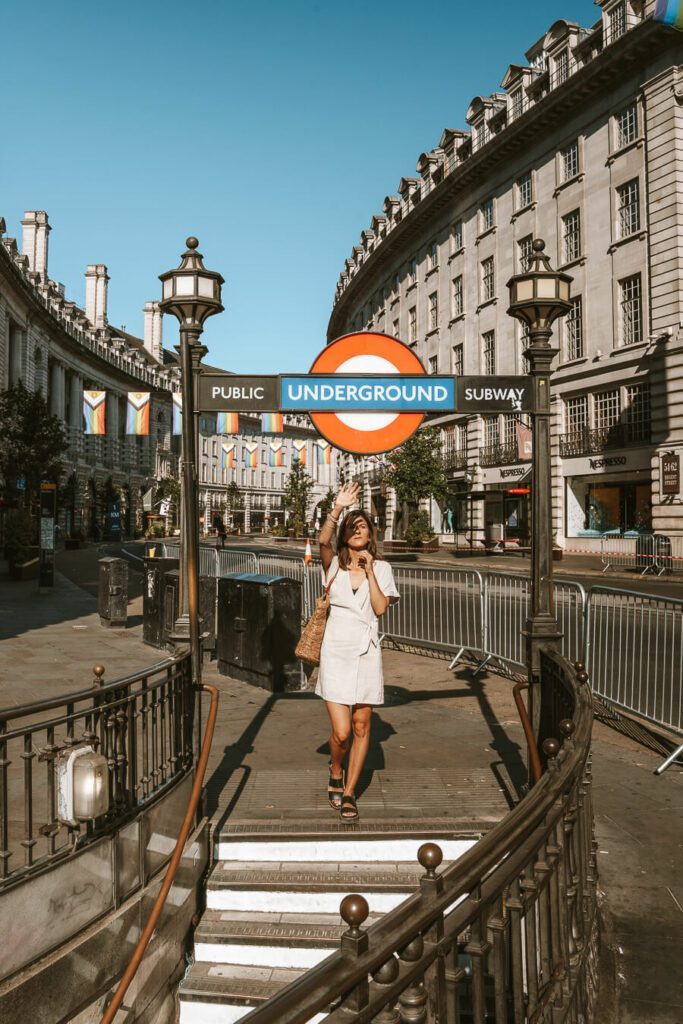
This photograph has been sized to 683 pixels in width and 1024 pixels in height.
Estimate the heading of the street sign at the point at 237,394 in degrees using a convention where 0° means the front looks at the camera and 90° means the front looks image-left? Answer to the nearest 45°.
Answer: approximately 0°

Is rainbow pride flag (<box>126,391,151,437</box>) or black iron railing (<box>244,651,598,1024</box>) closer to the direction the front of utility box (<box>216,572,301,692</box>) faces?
the black iron railing

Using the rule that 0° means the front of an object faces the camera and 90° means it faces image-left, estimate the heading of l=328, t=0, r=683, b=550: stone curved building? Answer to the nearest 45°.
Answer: approximately 45°

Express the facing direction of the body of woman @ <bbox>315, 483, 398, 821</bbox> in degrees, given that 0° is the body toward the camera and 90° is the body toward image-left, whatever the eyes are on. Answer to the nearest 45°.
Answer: approximately 0°

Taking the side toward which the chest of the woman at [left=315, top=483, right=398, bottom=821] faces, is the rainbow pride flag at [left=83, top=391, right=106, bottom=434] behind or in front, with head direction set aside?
behind
